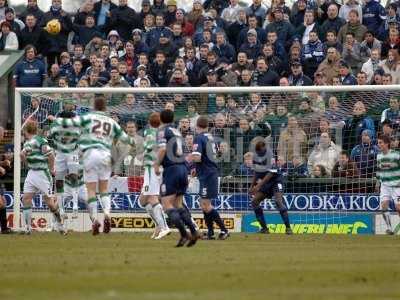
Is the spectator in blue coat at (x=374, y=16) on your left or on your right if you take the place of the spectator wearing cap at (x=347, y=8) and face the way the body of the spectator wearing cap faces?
on your left

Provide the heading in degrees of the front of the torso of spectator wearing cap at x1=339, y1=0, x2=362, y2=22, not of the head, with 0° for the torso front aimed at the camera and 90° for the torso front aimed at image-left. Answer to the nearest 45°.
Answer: approximately 0°

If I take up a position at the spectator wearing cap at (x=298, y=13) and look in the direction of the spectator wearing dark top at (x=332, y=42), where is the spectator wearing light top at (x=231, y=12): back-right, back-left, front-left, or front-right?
back-right

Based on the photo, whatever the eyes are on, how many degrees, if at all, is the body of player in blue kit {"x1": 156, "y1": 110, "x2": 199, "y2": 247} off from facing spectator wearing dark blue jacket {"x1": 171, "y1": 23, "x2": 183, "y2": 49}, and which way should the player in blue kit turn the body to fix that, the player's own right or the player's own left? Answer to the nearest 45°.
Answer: approximately 45° to the player's own right

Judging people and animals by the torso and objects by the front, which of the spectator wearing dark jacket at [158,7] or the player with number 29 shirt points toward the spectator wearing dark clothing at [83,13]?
the player with number 29 shirt

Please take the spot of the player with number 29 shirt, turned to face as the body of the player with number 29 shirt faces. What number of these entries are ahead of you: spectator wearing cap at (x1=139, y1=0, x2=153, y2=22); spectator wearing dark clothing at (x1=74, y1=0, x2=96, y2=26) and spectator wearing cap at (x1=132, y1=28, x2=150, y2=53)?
3
